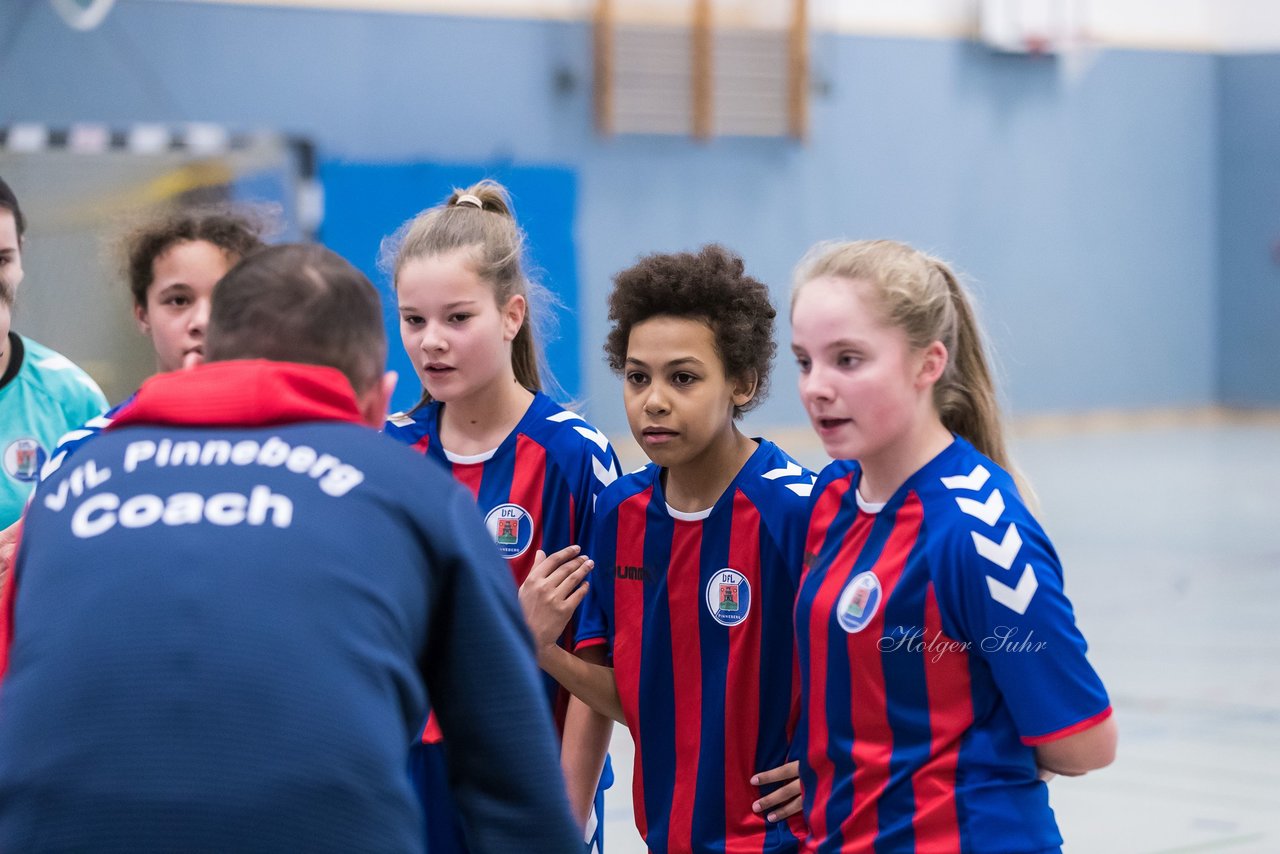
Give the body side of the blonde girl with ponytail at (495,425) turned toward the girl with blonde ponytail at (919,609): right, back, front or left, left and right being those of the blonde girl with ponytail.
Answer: left

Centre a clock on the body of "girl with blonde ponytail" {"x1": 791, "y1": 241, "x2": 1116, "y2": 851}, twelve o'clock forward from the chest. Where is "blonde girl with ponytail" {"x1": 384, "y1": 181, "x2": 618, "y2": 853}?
The blonde girl with ponytail is roughly at 3 o'clock from the girl with blonde ponytail.

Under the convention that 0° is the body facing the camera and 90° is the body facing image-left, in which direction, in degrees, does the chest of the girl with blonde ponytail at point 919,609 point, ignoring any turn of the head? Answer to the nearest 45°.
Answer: approximately 45°

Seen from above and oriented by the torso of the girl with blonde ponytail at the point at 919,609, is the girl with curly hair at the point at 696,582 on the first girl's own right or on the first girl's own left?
on the first girl's own right

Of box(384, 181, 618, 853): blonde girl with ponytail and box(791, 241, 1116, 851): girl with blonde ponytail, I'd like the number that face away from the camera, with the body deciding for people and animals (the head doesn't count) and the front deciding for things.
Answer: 0
